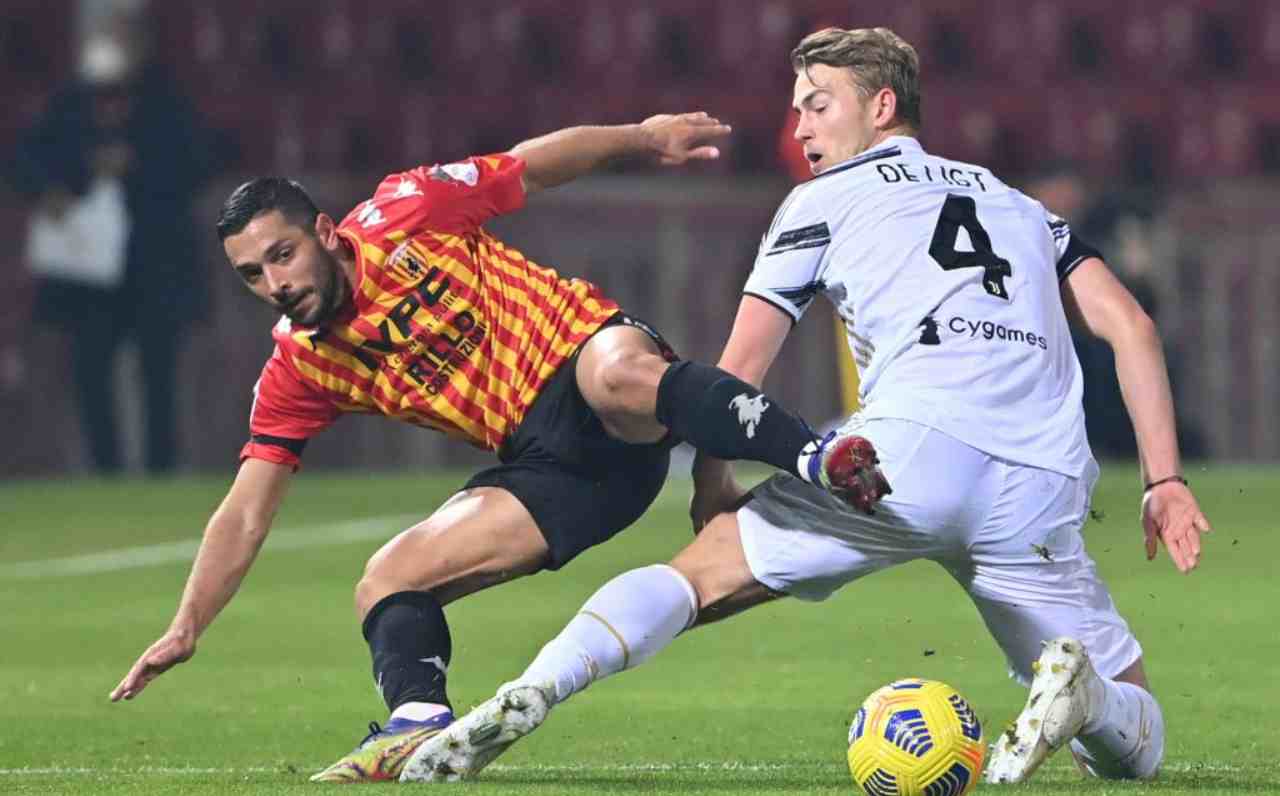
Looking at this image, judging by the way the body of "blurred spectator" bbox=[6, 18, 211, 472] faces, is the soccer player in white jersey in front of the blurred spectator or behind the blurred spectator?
in front

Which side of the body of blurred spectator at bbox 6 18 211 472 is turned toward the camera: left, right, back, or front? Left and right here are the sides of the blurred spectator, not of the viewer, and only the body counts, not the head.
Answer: front

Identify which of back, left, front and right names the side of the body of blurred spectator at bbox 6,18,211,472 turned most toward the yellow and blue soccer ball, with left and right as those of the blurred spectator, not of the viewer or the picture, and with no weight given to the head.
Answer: front

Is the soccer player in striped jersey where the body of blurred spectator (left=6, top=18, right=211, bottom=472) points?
yes

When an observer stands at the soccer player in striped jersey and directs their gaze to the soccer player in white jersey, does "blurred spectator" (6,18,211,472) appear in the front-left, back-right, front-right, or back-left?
back-left
